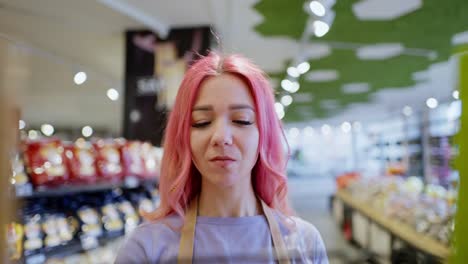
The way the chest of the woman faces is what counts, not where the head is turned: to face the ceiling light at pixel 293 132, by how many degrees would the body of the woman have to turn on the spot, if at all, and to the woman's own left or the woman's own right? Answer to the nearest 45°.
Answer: approximately 180°

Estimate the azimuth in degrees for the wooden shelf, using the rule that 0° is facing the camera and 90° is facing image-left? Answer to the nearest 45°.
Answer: approximately 45°

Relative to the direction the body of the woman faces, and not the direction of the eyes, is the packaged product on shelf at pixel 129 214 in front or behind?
behind

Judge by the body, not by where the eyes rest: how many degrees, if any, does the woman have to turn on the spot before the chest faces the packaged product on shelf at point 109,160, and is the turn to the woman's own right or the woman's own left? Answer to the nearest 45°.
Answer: approximately 135° to the woman's own right

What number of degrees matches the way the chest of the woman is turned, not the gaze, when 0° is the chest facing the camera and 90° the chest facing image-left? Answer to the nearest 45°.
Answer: approximately 0°

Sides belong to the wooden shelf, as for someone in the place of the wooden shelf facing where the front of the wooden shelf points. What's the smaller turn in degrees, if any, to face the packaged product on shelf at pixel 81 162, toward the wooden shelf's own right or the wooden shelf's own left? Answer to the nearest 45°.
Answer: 0° — it already faces it

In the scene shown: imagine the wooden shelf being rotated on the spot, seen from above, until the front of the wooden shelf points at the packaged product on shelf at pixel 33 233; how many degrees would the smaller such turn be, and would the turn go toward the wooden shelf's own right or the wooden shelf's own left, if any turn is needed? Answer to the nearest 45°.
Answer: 0° — it already faces it

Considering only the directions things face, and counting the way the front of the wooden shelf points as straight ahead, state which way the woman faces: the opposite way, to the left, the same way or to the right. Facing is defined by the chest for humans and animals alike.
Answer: to the left

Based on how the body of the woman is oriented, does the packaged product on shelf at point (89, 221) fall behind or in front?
behind

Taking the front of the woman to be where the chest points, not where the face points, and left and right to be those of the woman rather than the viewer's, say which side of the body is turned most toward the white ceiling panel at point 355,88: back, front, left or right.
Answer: back

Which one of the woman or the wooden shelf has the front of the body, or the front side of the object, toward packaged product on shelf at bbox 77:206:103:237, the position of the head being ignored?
the wooden shelf
